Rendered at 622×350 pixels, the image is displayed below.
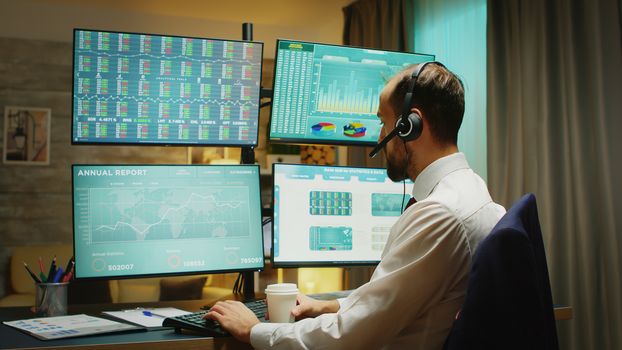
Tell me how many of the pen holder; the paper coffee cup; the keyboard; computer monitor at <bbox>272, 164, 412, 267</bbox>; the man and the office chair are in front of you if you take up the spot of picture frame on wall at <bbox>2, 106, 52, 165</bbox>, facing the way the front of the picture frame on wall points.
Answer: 6

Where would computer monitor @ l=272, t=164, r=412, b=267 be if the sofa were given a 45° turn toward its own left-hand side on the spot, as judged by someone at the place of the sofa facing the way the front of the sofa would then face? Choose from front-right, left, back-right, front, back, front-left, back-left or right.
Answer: front-right

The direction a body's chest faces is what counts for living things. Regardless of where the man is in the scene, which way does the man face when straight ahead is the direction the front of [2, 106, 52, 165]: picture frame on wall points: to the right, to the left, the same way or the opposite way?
the opposite way

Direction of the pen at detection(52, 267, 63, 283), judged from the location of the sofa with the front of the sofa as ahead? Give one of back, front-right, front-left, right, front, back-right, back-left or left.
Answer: front

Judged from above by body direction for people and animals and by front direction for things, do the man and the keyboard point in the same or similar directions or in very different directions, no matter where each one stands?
very different directions

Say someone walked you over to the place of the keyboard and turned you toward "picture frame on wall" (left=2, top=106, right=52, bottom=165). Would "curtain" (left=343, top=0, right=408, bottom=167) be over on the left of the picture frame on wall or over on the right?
right

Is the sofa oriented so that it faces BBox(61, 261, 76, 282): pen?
yes

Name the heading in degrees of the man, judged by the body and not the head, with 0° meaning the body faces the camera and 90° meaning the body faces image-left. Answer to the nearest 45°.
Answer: approximately 135°

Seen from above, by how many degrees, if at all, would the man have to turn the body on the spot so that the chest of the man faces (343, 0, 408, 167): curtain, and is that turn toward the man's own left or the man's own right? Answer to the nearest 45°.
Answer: approximately 45° to the man's own right

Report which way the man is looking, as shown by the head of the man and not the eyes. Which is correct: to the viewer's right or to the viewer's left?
to the viewer's left

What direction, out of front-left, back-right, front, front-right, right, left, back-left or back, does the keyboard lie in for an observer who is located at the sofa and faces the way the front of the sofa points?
front

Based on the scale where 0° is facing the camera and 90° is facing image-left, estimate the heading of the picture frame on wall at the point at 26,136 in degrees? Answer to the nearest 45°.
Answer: approximately 0°
